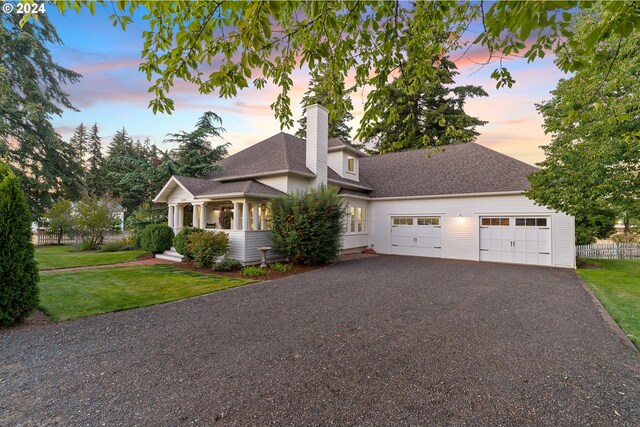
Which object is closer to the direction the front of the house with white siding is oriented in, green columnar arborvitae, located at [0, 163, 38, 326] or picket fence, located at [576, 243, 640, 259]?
the green columnar arborvitae

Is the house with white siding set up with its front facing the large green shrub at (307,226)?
yes

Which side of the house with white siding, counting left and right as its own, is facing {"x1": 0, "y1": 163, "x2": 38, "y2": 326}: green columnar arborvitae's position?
front

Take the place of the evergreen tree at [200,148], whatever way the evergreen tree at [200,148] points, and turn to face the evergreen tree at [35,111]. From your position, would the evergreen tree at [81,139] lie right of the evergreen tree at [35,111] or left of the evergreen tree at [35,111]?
right

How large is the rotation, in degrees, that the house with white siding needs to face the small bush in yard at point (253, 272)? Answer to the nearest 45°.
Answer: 0° — it already faces it

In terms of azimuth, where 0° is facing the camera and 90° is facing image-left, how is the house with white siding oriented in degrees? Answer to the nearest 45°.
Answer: approximately 45°

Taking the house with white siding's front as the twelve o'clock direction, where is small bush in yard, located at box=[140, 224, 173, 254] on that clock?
The small bush in yard is roughly at 1 o'clock from the house with white siding.

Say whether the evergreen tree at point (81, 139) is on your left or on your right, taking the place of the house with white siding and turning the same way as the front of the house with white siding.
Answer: on your right

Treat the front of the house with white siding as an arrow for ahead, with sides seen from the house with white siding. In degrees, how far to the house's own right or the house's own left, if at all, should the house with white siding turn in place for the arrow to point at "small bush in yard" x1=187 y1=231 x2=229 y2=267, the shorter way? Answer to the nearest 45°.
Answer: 0° — it already faces it
